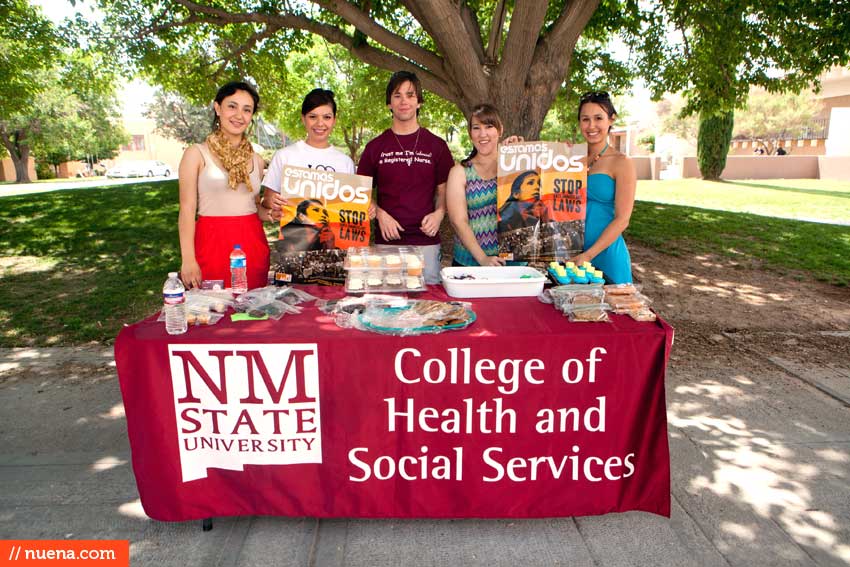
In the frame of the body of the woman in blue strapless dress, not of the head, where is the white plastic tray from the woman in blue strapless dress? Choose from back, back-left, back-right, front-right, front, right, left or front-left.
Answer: front

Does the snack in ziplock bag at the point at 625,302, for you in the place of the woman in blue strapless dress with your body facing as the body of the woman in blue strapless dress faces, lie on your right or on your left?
on your left

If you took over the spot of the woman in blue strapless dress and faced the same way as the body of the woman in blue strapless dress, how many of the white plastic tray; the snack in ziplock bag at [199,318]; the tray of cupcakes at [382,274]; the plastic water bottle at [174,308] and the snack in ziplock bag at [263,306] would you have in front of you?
5

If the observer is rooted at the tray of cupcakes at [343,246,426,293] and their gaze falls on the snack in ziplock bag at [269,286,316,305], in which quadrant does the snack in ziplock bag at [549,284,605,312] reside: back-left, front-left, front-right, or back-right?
back-left

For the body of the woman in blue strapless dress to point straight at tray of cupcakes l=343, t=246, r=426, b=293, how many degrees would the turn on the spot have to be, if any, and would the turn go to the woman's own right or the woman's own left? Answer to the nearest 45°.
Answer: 0° — they already face it

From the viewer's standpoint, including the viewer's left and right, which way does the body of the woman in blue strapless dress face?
facing the viewer and to the left of the viewer

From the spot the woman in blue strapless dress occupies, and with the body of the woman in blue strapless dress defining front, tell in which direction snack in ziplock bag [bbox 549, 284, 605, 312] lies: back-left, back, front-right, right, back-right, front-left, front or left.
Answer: front-left

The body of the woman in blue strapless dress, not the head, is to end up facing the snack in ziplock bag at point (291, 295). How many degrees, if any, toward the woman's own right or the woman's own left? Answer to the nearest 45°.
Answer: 0° — they already face it

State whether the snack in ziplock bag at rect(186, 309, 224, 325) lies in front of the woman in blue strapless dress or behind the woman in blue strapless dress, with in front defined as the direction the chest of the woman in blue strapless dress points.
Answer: in front

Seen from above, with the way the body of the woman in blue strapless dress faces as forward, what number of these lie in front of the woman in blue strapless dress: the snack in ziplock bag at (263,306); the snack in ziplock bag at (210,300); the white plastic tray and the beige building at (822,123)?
3

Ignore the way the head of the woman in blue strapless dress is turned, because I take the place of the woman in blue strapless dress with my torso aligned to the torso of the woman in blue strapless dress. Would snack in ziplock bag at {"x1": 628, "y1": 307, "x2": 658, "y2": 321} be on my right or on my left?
on my left

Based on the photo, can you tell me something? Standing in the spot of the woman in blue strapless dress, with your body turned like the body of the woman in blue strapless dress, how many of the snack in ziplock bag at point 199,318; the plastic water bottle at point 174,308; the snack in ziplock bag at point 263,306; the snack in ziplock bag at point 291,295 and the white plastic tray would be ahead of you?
5

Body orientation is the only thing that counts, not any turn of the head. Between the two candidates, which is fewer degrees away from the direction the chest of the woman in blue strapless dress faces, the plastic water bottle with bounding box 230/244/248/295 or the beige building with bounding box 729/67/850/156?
the plastic water bottle
